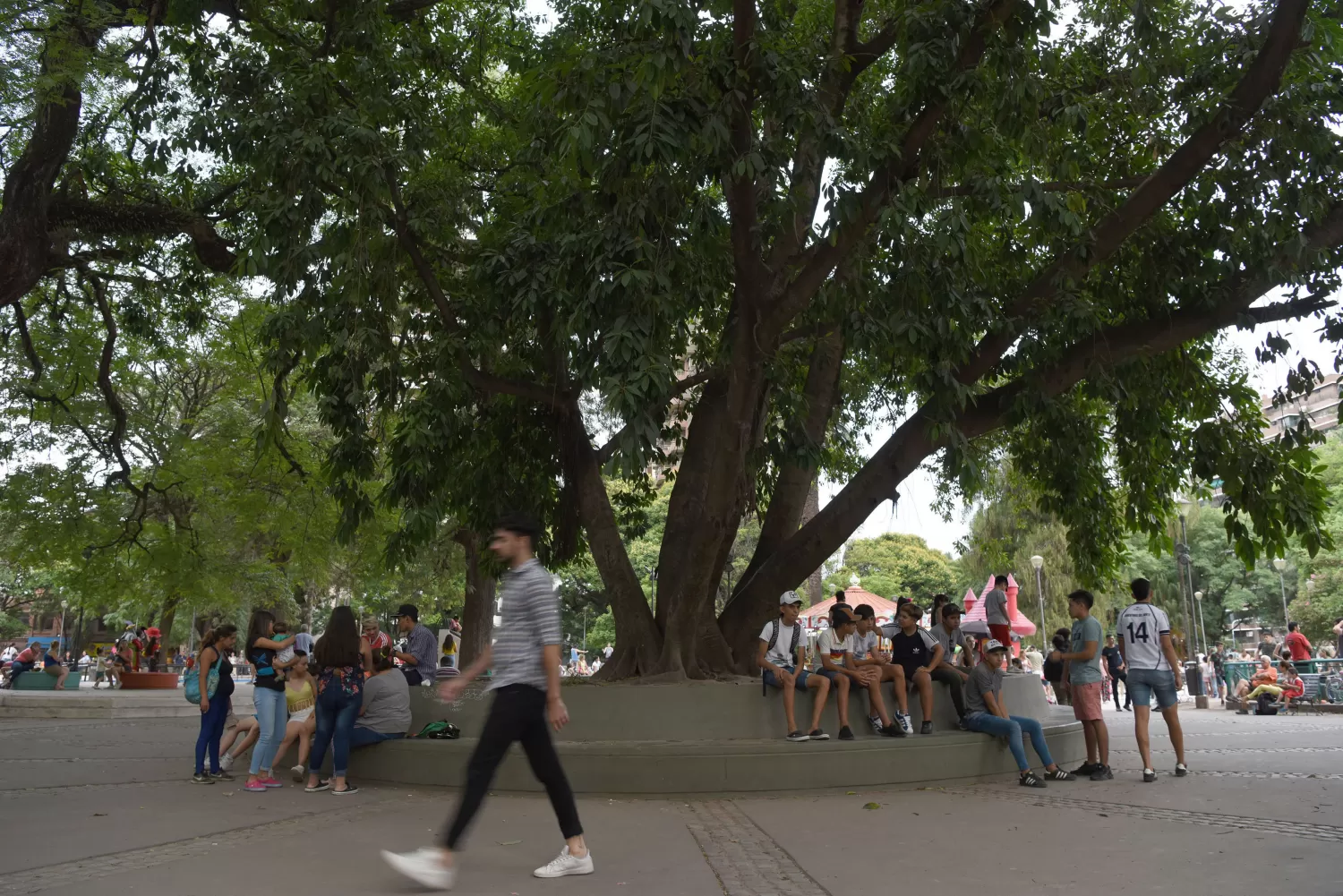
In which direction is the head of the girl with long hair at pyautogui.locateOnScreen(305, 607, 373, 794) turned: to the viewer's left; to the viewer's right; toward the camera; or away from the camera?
away from the camera

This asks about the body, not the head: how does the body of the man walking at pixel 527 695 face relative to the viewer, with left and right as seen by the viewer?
facing to the left of the viewer

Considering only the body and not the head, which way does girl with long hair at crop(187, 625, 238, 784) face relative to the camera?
to the viewer's right

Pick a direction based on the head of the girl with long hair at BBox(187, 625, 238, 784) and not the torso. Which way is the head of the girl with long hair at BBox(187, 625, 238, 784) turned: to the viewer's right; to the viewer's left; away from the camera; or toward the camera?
to the viewer's right

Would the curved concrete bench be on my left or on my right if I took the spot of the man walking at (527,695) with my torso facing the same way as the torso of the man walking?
on my right

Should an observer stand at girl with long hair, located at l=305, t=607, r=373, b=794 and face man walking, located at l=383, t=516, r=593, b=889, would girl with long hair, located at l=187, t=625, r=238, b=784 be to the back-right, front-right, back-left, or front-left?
back-right
